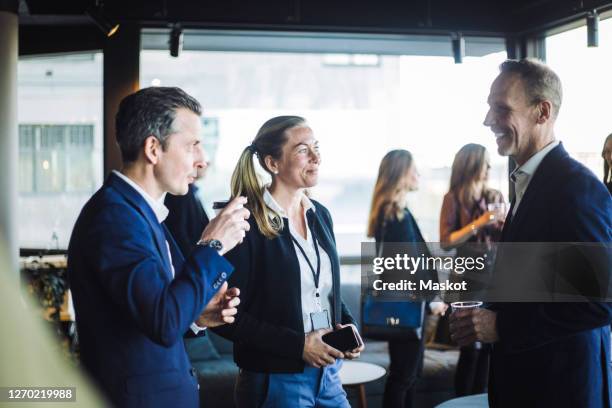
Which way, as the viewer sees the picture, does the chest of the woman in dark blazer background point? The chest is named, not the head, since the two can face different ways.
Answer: to the viewer's right

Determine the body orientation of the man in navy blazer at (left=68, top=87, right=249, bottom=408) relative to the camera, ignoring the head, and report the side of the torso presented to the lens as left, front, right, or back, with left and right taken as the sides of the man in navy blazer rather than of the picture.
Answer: right

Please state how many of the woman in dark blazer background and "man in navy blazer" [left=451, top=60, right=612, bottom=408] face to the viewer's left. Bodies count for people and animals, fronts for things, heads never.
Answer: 1

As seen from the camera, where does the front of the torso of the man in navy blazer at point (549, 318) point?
to the viewer's left

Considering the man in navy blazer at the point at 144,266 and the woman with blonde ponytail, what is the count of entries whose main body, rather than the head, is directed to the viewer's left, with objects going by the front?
0

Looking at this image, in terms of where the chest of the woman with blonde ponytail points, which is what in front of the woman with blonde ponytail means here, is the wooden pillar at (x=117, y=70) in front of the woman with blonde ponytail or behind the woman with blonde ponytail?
behind

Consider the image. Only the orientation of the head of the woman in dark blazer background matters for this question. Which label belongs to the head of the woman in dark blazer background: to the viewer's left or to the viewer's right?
to the viewer's right

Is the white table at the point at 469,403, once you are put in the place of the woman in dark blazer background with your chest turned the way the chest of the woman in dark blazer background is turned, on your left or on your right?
on your right

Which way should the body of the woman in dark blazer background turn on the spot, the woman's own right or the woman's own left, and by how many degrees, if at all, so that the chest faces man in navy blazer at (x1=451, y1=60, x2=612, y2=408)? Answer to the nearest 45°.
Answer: approximately 90° to the woman's own right

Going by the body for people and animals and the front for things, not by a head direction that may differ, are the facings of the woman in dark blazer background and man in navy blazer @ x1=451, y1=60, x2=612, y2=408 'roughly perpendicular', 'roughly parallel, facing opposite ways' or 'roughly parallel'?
roughly parallel, facing opposite ways

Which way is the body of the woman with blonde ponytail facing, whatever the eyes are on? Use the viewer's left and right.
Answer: facing the viewer and to the right of the viewer

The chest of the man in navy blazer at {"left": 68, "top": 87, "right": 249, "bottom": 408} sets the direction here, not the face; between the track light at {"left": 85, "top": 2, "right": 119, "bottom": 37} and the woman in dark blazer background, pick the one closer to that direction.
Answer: the woman in dark blazer background
